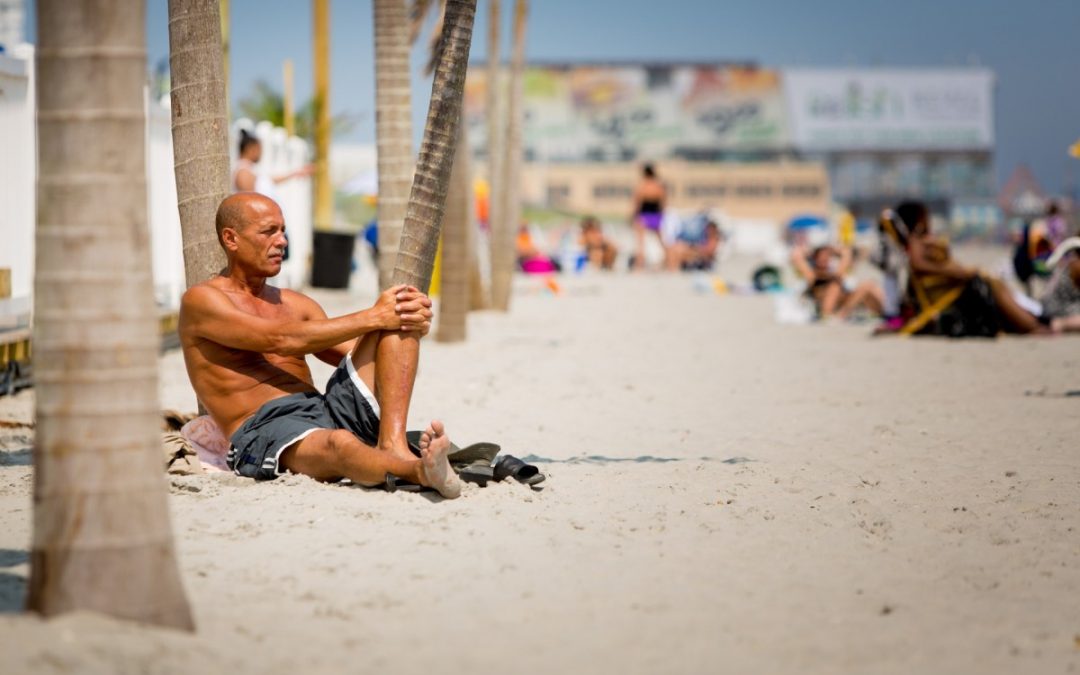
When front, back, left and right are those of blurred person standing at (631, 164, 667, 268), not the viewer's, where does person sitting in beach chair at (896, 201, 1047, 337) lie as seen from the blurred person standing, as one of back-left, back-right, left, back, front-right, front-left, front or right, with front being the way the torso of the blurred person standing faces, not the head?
back

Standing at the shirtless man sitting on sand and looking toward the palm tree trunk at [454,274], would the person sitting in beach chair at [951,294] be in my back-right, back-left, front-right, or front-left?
front-right

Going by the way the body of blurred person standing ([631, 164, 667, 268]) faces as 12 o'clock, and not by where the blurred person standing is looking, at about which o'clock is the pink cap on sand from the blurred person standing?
The pink cap on sand is roughly at 6 o'clock from the blurred person standing.
